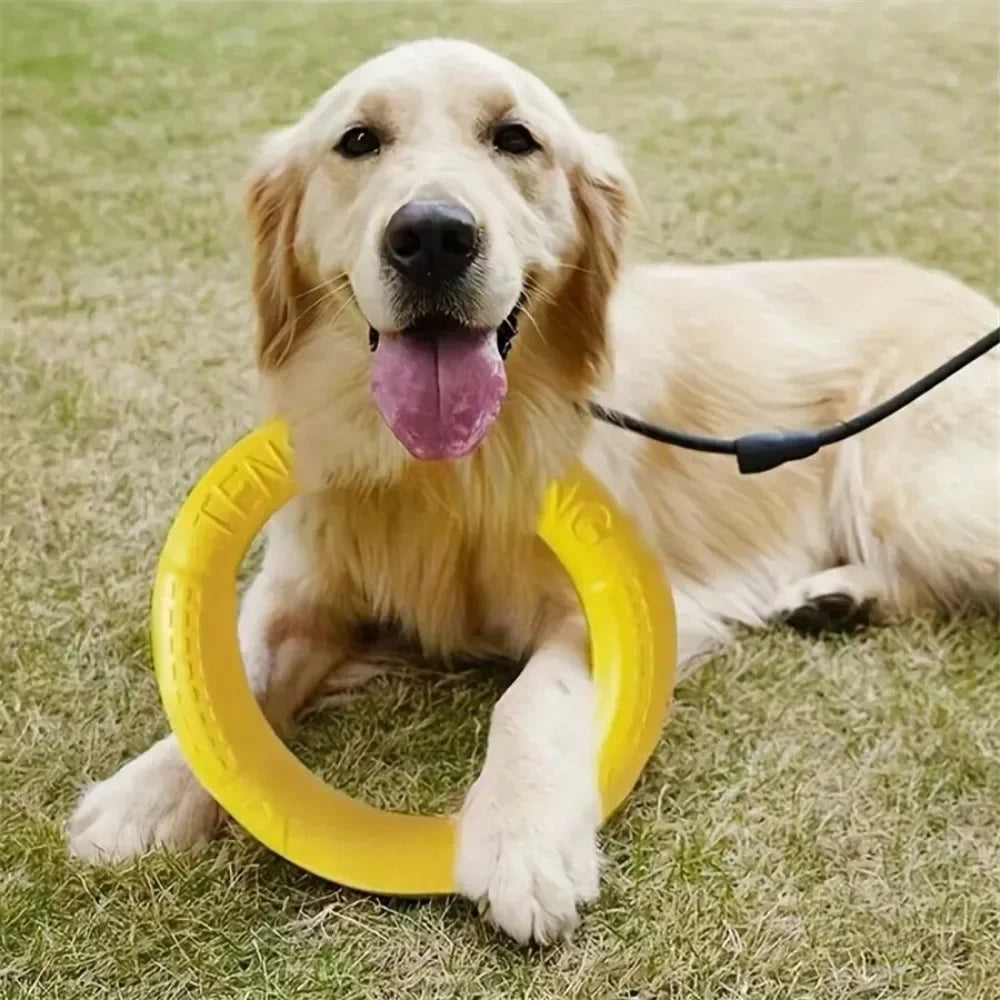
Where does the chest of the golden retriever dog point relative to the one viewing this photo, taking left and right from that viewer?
facing the viewer and to the left of the viewer
